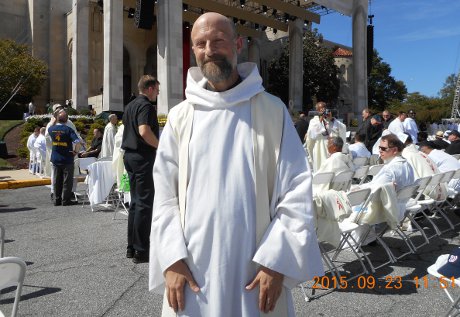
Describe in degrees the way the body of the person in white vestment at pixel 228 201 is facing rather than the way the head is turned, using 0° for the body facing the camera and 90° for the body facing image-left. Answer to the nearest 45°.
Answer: approximately 0°

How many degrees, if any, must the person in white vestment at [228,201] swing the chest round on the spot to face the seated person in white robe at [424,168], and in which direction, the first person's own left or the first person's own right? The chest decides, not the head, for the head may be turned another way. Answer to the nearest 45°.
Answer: approximately 135° to the first person's own left

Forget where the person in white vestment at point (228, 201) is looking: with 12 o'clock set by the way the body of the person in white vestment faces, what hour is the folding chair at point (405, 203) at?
The folding chair is roughly at 7 o'clock from the person in white vestment.

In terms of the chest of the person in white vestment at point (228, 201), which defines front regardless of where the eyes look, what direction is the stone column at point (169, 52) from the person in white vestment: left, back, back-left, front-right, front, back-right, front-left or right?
back

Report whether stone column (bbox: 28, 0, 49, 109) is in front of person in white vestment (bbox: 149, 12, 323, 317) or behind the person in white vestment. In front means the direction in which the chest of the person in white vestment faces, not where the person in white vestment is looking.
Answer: behind

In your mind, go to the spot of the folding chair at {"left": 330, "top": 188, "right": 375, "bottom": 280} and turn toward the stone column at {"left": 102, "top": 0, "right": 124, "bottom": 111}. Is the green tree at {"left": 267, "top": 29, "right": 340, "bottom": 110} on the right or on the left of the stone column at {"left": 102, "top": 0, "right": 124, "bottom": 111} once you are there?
right

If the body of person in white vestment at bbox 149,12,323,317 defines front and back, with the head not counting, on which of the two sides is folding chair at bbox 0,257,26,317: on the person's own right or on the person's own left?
on the person's own right

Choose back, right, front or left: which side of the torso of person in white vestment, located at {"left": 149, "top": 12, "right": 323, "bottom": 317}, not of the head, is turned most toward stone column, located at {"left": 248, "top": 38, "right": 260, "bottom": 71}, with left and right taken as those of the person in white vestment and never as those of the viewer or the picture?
back

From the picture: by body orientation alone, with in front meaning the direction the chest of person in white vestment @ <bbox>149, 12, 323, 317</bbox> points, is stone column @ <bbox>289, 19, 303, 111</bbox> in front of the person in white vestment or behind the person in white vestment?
behind

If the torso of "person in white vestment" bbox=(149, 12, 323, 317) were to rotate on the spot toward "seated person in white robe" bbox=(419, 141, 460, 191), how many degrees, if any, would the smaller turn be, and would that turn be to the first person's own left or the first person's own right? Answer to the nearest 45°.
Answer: approximately 135° to the first person's own left

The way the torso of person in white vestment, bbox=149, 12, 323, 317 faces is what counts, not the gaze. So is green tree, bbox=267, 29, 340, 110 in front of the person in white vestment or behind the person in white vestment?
behind

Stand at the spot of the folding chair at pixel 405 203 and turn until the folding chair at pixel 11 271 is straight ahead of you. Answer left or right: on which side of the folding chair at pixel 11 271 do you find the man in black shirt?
right

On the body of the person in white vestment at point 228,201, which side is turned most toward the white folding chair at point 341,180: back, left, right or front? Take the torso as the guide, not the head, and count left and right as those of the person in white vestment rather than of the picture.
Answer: back

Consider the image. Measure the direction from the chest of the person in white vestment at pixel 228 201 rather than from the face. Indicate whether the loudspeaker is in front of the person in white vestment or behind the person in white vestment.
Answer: behind
